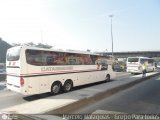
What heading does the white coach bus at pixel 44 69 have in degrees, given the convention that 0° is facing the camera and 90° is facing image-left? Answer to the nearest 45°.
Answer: approximately 225°
